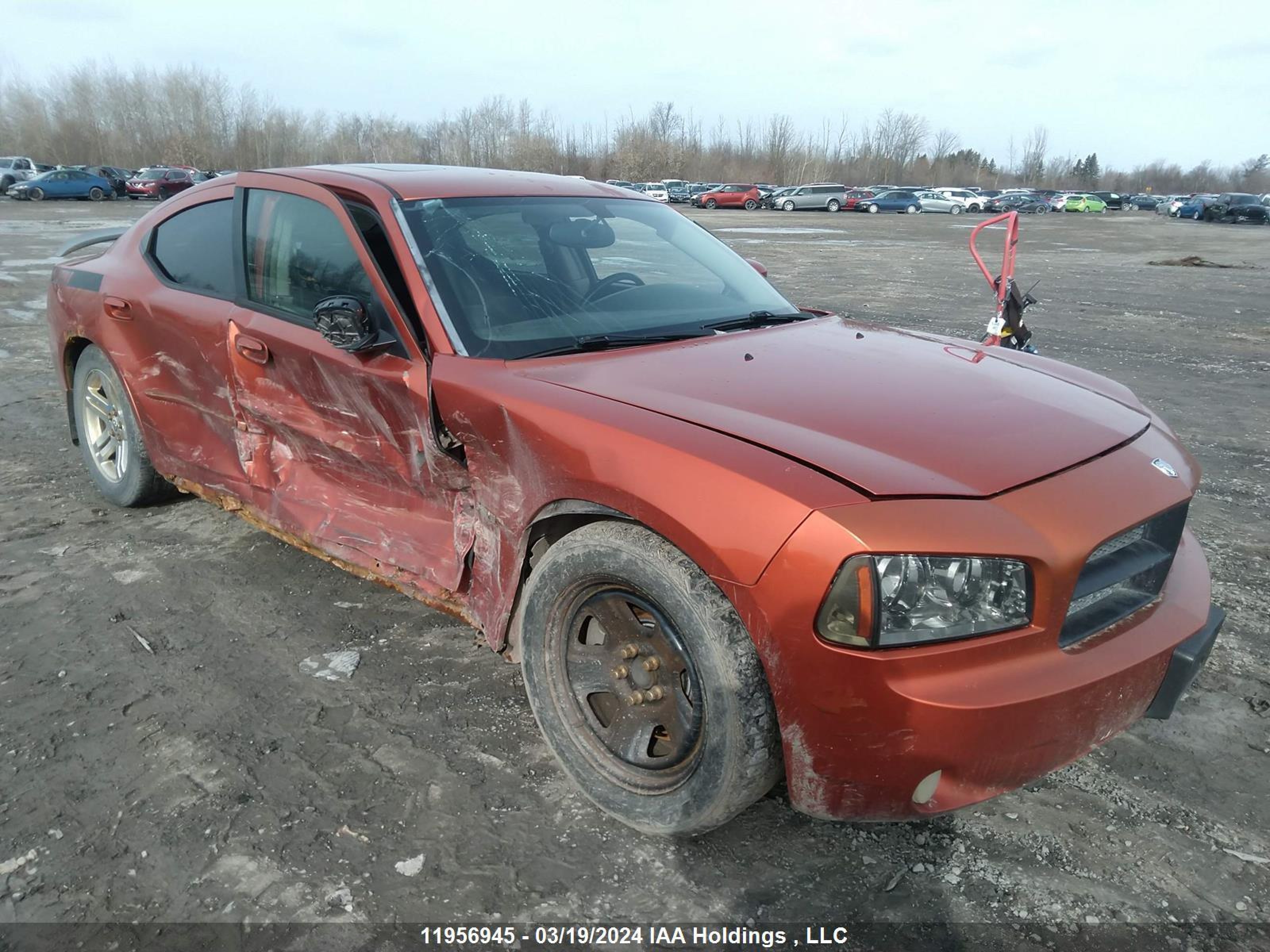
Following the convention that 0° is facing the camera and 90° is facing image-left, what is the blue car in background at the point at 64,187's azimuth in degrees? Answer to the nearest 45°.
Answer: approximately 90°

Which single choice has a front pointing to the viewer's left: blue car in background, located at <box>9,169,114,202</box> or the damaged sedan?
the blue car in background

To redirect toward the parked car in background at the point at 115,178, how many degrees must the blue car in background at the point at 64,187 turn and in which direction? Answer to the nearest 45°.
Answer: approximately 135° to its right

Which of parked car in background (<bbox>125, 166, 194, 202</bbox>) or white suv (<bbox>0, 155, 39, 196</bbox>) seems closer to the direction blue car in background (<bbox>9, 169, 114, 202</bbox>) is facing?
the white suv

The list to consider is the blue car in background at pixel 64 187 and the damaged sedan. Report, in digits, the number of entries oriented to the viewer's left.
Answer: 1

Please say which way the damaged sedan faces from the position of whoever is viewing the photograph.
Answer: facing the viewer and to the right of the viewer

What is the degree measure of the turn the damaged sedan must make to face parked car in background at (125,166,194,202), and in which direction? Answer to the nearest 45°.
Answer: approximately 180°

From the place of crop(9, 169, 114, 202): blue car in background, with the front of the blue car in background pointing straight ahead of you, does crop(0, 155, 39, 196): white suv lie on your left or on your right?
on your right

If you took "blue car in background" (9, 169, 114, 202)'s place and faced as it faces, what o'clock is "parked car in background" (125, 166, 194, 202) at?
The parked car in background is roughly at 6 o'clock from the blue car in background.

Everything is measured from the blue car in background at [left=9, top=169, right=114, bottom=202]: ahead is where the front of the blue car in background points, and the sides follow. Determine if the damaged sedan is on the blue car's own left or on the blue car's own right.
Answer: on the blue car's own left

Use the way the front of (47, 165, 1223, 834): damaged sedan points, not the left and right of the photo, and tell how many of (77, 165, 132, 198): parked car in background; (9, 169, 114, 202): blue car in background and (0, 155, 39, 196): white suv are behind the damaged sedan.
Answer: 3

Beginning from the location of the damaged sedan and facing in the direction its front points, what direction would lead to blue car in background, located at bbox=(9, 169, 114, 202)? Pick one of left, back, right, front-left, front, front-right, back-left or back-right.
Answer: back

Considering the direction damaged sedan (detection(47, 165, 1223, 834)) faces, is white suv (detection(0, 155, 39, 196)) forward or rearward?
rearward
